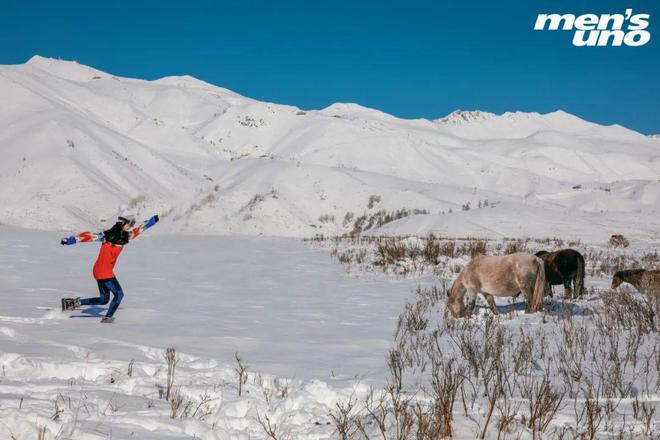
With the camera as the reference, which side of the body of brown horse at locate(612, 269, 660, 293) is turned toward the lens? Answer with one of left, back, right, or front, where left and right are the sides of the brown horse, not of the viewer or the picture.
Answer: left

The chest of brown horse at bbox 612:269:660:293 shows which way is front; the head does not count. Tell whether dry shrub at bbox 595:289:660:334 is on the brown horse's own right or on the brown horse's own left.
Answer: on the brown horse's own left

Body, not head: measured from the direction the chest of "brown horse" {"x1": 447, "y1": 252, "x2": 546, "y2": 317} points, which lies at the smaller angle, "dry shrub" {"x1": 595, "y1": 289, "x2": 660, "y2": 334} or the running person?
the running person

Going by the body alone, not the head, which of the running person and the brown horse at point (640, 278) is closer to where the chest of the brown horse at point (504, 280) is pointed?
the running person

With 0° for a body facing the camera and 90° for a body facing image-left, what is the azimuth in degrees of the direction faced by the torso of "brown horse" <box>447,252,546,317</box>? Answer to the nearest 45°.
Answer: approximately 90°

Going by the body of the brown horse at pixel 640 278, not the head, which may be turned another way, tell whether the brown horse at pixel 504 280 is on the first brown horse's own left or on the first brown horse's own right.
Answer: on the first brown horse's own left

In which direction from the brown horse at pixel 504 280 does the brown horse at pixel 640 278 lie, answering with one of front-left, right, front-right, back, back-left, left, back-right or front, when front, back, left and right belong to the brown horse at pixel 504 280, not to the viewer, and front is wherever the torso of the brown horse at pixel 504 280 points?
back-right

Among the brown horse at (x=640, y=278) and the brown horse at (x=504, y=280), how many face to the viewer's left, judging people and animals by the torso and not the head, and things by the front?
2

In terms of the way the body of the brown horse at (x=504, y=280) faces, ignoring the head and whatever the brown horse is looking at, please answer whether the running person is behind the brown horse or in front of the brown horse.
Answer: in front

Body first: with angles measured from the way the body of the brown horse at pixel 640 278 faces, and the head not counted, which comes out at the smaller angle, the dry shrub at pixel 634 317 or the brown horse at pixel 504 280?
the brown horse

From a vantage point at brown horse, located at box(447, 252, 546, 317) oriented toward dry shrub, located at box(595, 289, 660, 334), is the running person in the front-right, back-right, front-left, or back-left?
back-right
